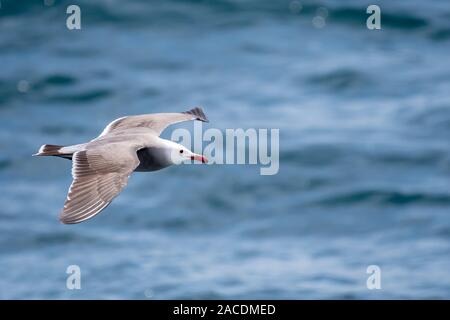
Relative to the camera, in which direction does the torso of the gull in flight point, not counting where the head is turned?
to the viewer's right
